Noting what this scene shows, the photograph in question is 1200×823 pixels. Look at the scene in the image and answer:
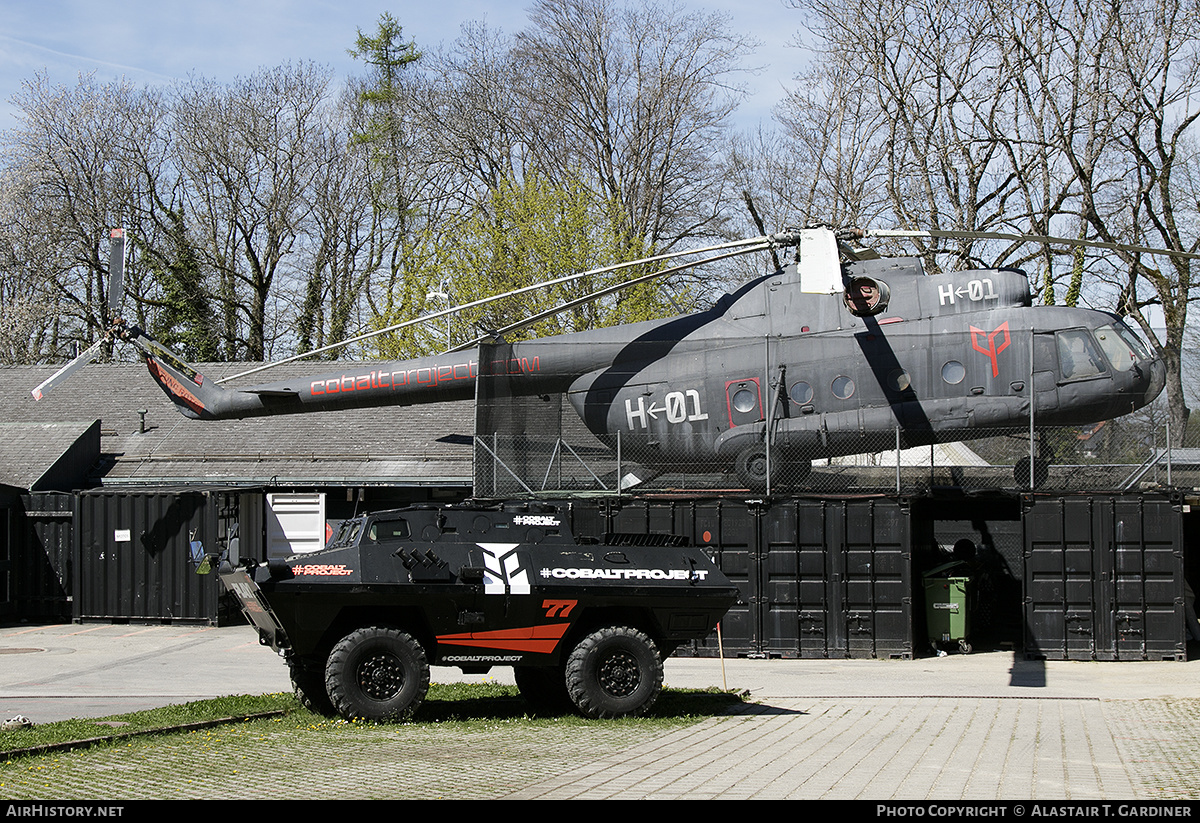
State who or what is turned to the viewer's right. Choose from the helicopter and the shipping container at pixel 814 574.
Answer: the helicopter

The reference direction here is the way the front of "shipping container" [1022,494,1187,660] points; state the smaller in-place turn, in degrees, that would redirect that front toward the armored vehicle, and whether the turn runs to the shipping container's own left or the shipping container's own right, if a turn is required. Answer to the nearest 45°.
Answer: approximately 45° to the shipping container's own right

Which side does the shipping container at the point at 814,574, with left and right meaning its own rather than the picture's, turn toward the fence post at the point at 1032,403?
left

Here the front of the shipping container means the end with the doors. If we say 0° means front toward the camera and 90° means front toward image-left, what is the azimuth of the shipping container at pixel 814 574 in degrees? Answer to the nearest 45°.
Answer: approximately 0°

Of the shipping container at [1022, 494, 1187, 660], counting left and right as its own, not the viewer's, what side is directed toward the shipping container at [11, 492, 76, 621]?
right

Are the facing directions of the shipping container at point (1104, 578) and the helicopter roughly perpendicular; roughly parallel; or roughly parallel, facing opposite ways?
roughly perpendicular

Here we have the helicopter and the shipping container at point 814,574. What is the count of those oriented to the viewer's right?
1

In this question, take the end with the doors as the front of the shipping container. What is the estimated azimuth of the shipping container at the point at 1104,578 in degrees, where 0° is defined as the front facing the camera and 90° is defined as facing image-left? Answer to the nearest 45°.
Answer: approximately 0°

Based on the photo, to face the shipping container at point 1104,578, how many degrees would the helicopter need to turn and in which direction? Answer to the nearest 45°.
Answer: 0° — it already faces it

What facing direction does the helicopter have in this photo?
to the viewer's right
